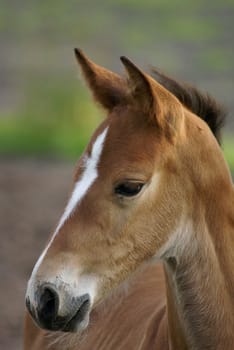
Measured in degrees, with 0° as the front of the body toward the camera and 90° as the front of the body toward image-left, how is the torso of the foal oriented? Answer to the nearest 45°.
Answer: approximately 45°
